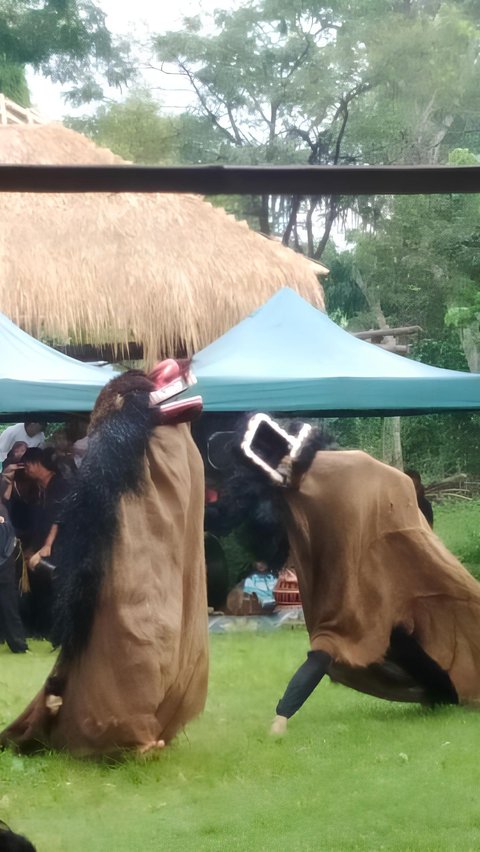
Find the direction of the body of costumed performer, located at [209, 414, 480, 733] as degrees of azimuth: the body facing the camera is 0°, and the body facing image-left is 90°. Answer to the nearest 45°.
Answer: approximately 90°

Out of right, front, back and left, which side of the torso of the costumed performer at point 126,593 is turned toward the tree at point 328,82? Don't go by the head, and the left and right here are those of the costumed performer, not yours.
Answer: left

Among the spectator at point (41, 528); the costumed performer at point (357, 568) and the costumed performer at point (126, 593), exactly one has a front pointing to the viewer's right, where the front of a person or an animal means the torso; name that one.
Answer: the costumed performer at point (126, 593)

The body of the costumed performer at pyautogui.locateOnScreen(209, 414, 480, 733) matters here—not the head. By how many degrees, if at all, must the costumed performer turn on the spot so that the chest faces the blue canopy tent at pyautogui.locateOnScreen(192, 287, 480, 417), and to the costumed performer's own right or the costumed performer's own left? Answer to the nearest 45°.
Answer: approximately 90° to the costumed performer's own right

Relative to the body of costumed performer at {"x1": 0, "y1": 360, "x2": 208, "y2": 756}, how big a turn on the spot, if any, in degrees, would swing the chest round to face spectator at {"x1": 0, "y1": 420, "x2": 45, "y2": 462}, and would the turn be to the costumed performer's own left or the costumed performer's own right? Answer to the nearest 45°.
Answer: approximately 90° to the costumed performer's own left

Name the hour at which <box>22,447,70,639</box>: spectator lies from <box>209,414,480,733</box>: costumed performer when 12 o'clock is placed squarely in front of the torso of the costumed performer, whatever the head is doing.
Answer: The spectator is roughly at 1 o'clock from the costumed performer.

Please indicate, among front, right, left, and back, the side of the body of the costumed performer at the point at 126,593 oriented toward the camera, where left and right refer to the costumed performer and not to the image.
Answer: right
